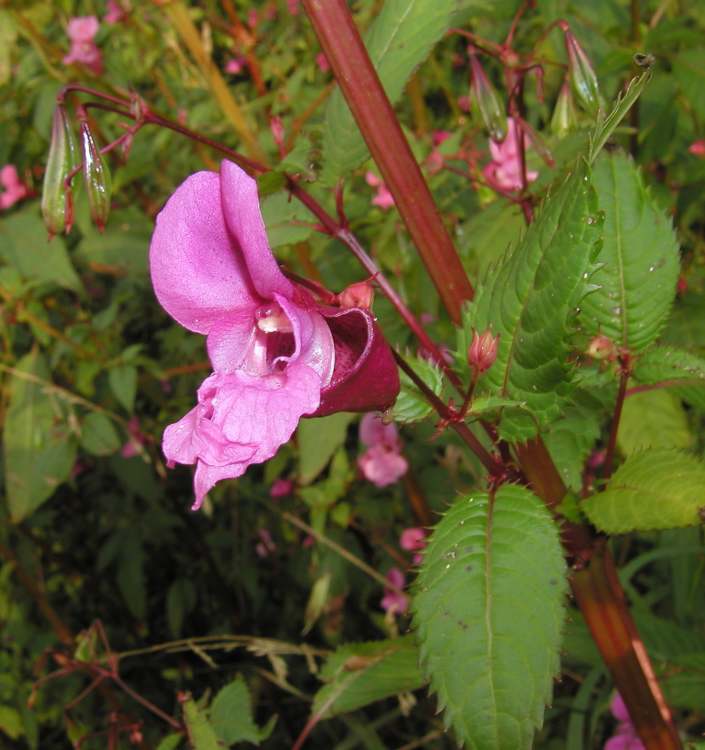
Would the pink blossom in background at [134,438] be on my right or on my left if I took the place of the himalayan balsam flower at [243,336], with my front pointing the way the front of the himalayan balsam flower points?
on my right

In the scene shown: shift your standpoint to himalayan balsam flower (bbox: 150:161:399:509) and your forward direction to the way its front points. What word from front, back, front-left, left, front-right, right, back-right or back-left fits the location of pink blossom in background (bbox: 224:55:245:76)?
back-right

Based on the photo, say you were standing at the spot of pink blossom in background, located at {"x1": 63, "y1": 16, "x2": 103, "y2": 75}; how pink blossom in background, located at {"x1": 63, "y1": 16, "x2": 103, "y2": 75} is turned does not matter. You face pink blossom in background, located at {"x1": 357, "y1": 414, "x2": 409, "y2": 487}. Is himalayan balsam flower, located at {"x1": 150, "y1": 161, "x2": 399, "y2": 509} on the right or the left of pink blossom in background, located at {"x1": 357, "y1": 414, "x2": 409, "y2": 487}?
right

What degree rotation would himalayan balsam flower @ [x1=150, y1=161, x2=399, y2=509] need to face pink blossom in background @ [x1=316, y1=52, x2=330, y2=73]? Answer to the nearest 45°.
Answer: approximately 135° to its right

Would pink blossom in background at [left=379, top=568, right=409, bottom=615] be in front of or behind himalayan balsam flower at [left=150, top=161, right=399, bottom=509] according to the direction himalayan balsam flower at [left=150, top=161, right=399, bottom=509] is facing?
behind

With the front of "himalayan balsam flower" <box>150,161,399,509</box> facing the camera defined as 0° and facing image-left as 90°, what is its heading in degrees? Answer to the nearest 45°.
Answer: approximately 45°

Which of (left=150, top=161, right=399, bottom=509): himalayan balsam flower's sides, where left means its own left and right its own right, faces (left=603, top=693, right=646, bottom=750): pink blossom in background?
back

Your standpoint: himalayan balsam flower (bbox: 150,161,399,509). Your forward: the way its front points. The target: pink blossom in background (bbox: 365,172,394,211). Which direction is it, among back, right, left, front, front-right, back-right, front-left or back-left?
back-right
